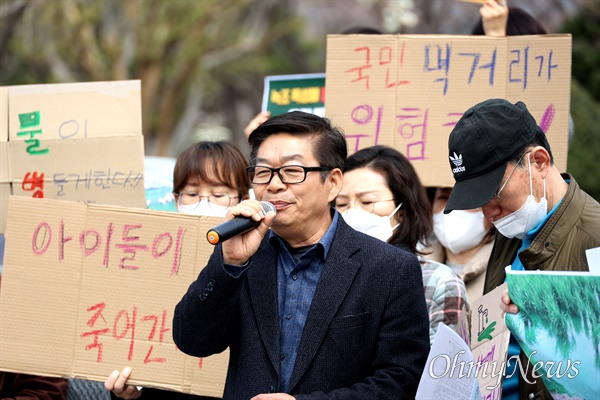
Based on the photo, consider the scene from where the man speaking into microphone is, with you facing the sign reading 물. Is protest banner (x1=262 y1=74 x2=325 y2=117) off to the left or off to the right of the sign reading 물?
right

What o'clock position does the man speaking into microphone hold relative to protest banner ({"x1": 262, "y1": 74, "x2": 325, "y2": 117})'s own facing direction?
The man speaking into microphone is roughly at 12 o'clock from the protest banner.

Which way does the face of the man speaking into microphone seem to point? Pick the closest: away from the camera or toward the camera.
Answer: toward the camera

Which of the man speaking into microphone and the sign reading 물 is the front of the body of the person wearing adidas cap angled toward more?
the man speaking into microphone

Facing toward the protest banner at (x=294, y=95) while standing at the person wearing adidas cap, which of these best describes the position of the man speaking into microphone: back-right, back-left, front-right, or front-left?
front-left

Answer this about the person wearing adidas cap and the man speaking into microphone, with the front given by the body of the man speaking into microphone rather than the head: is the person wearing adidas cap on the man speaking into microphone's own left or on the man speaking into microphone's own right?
on the man speaking into microphone's own left

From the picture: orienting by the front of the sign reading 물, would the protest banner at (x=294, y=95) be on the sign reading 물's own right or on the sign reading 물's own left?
on the sign reading 물's own left

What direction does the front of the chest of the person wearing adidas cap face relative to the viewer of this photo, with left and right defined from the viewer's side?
facing the viewer and to the left of the viewer

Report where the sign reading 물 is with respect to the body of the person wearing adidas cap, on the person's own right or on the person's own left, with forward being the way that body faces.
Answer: on the person's own right

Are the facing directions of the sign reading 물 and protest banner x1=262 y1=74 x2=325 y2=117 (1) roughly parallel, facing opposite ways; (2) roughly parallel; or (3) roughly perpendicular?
roughly parallel

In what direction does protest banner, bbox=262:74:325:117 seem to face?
toward the camera

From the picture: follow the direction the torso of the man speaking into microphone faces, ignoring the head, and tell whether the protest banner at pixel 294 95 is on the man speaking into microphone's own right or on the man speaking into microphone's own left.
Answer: on the man speaking into microphone's own right

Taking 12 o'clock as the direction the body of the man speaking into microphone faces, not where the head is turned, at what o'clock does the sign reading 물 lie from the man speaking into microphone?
The sign reading 물 is roughly at 3 o'clock from the man speaking into microphone.

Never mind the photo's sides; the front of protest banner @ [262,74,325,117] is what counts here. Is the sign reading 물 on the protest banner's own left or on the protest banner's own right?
on the protest banner's own right

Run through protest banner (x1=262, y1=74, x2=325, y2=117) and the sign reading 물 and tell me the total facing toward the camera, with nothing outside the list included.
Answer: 2

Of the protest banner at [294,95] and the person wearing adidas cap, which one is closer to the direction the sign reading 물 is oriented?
the person wearing adidas cap

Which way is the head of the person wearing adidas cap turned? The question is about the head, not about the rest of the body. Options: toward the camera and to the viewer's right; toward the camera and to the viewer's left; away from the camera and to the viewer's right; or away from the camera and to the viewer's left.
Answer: toward the camera and to the viewer's left

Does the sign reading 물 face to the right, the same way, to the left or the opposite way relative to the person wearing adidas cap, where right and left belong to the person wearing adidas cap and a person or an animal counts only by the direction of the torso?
to the left

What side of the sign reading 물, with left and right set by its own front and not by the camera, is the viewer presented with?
front

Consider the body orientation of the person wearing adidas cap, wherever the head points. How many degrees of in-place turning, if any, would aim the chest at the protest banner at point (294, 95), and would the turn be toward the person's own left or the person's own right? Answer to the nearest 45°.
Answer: approximately 90° to the person's own right
